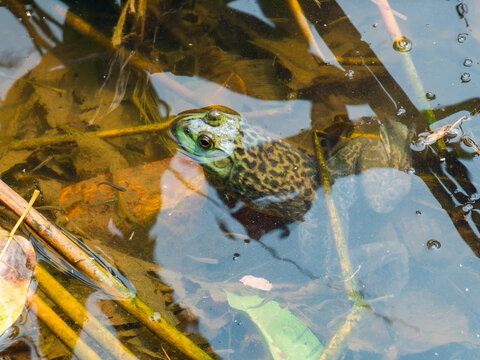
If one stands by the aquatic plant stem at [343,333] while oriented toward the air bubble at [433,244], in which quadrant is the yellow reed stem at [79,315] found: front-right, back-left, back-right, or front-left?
back-left

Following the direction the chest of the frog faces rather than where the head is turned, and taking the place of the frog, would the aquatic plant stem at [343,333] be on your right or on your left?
on your left

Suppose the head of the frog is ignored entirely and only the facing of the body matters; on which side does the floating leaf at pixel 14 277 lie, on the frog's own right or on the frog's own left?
on the frog's own left

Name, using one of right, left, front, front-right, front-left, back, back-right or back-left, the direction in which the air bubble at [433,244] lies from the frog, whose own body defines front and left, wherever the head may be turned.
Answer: back

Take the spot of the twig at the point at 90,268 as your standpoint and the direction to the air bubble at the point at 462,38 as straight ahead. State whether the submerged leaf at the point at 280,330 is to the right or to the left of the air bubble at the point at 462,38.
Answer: right

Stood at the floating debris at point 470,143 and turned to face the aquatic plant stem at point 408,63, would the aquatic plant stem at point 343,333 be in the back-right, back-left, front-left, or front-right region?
back-left

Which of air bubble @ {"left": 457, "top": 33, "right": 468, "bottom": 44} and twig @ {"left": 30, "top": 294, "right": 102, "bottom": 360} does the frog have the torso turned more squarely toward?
the twig

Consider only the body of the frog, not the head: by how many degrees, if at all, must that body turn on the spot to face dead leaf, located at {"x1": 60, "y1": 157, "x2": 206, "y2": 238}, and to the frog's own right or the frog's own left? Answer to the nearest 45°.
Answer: approximately 45° to the frog's own left

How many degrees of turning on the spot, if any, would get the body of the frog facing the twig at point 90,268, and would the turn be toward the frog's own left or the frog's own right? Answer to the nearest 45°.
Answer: approximately 90° to the frog's own left

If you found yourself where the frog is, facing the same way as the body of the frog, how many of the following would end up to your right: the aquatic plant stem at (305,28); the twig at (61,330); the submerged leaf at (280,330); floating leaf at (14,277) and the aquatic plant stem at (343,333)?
1

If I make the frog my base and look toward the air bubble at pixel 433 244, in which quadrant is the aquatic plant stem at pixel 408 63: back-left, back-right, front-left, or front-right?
front-left

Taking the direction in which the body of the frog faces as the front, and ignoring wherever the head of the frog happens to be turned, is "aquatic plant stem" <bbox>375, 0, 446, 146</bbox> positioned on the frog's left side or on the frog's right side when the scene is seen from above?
on the frog's right side

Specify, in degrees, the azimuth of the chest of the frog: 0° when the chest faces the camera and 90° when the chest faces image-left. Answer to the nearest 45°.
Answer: approximately 135°

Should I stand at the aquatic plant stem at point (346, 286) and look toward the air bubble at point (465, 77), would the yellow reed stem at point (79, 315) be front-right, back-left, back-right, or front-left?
back-left

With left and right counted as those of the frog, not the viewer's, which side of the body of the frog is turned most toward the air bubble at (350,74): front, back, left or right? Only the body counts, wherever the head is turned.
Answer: right
